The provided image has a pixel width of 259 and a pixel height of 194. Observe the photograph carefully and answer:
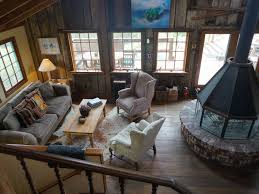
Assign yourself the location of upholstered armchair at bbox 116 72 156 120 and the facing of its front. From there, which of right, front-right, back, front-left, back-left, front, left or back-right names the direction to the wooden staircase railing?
front-left

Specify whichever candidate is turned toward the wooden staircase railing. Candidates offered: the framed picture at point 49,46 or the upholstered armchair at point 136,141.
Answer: the framed picture

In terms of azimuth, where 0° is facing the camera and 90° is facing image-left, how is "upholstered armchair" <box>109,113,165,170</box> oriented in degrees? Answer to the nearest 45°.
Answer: approximately 135°

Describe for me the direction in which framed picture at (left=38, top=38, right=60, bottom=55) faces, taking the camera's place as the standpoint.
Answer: facing the viewer

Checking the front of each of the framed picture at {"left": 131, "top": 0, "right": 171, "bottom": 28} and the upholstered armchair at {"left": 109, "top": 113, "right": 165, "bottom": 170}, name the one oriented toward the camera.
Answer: the framed picture

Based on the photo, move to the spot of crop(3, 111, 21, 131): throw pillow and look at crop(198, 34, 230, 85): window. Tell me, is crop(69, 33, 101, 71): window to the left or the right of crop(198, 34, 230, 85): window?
left

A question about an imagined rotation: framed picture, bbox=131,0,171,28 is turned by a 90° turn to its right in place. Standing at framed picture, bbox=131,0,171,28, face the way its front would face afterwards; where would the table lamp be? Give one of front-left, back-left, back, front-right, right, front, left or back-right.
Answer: front

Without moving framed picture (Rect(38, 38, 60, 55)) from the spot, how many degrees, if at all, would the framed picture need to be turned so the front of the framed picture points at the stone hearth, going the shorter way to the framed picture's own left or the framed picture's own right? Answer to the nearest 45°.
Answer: approximately 45° to the framed picture's own left

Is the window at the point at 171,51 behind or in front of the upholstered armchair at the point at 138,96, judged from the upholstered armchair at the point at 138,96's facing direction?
behind

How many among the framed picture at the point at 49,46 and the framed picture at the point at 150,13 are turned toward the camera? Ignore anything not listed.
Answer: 2

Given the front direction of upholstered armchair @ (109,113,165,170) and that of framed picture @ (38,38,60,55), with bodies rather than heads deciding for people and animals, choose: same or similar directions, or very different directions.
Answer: very different directions

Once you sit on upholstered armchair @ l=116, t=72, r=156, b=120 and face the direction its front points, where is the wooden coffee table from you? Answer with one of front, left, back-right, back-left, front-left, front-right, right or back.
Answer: front
